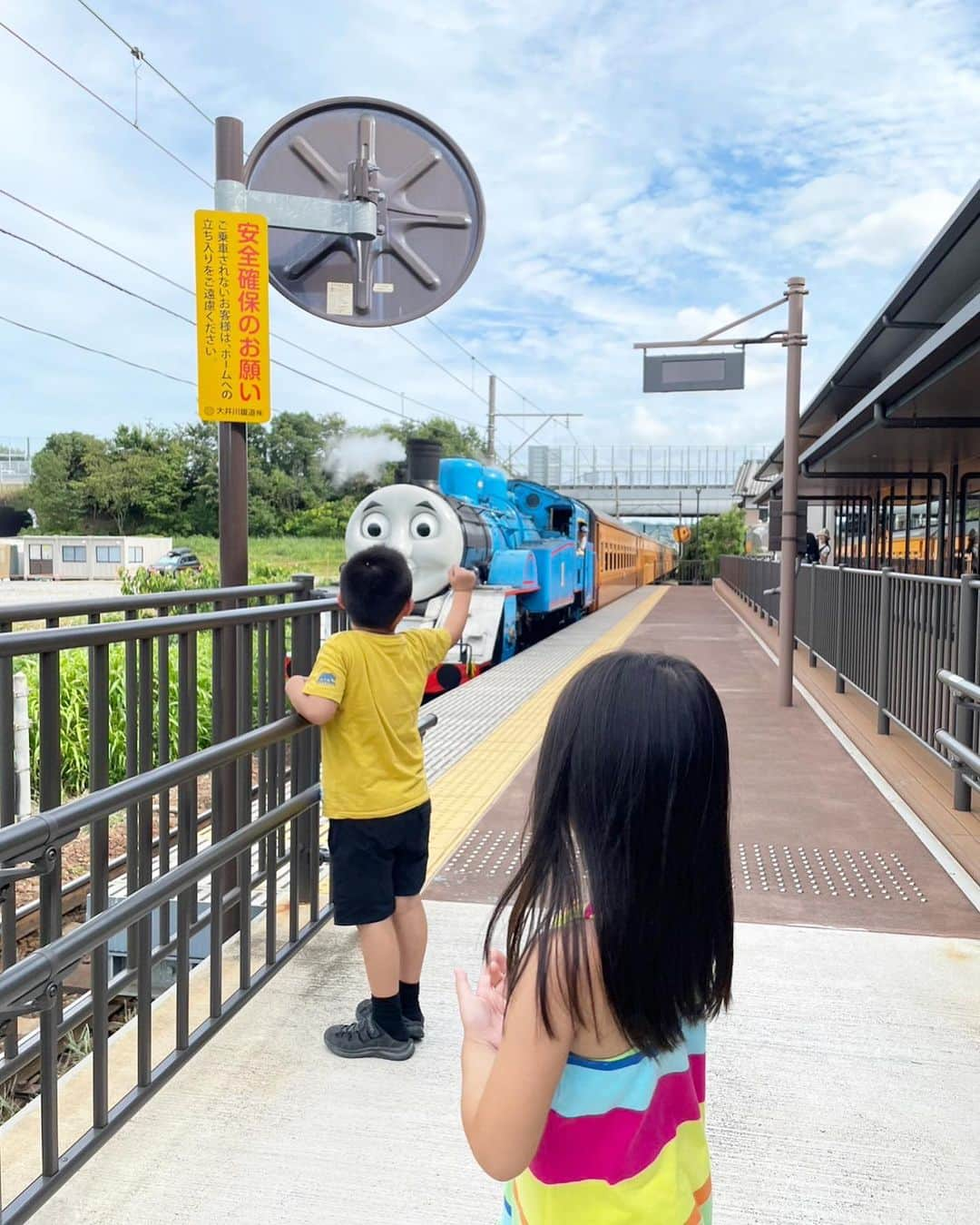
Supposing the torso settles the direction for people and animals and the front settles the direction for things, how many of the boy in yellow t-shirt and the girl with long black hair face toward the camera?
0

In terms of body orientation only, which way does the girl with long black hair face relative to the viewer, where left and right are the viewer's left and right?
facing away from the viewer and to the left of the viewer

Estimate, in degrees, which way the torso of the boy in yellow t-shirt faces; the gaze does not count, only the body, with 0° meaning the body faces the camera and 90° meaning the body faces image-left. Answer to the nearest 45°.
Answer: approximately 135°

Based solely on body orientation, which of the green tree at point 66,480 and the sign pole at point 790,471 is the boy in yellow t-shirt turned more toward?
the green tree

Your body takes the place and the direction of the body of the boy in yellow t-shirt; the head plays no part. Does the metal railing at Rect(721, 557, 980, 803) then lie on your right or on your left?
on your right

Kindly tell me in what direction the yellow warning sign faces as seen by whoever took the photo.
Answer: facing the viewer

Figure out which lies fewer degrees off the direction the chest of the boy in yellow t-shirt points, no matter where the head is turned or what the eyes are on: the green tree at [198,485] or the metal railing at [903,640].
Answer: the green tree

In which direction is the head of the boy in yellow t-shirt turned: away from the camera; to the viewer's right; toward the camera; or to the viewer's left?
away from the camera

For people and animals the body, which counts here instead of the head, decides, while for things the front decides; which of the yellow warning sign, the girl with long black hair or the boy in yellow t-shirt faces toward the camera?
the yellow warning sign

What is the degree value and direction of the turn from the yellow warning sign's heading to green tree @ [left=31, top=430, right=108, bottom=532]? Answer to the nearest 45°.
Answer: approximately 180°

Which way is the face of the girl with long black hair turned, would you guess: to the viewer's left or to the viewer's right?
to the viewer's left

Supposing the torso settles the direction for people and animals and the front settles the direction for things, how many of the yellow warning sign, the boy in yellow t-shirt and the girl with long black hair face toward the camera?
1

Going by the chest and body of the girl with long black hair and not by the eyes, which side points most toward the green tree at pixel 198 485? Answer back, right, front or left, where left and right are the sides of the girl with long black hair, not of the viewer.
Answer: front

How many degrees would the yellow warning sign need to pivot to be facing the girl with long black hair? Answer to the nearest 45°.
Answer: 0° — it already faces them
